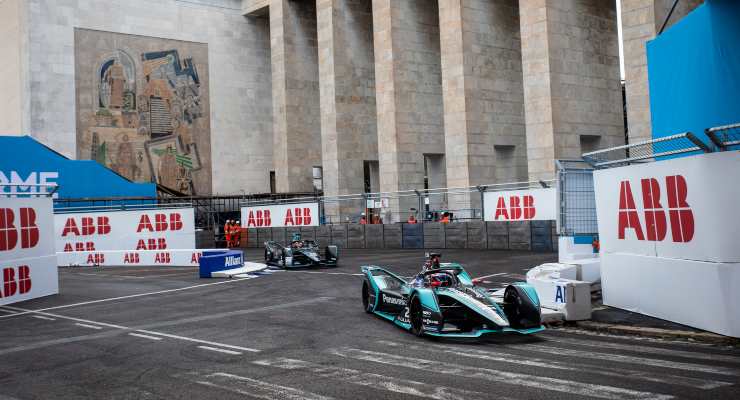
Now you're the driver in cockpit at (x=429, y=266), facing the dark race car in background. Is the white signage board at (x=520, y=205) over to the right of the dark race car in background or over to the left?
right

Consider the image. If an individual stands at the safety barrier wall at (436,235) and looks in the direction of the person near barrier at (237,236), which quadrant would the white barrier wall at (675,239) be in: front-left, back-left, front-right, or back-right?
back-left

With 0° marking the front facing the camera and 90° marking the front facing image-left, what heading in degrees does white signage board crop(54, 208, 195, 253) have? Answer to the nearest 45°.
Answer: approximately 0°

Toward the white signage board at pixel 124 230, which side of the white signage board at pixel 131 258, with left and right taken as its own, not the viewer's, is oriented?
back

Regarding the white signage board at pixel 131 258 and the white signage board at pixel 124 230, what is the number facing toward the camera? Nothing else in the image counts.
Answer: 2

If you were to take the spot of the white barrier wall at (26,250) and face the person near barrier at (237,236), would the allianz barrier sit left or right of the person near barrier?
right

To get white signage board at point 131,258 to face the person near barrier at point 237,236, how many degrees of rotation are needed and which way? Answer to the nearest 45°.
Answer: approximately 135° to its left
